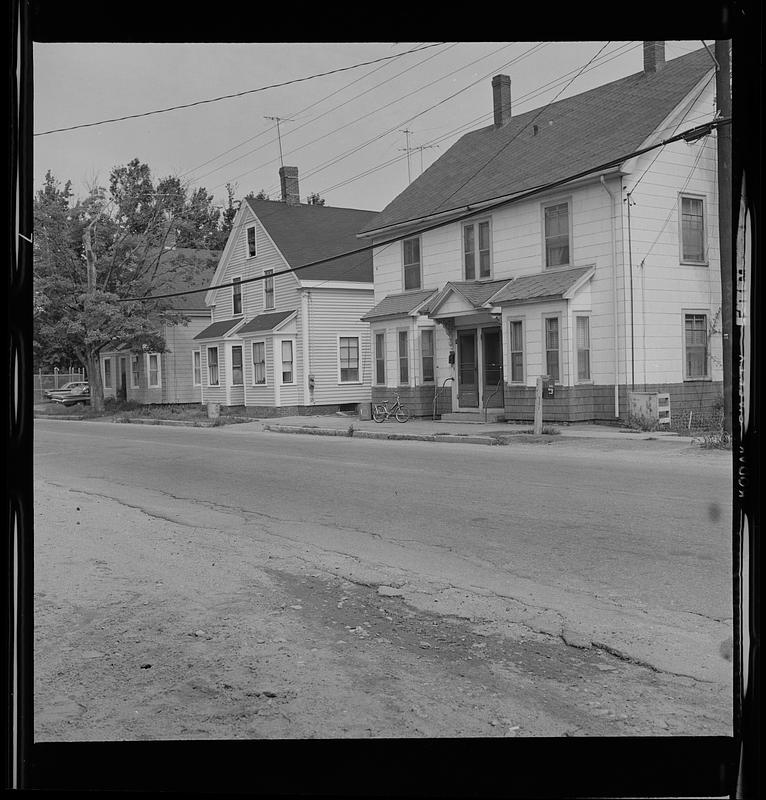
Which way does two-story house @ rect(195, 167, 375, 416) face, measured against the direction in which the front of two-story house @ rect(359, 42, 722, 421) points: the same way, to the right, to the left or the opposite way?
the same way

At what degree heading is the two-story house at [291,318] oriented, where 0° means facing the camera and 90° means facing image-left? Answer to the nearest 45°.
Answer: approximately 45°

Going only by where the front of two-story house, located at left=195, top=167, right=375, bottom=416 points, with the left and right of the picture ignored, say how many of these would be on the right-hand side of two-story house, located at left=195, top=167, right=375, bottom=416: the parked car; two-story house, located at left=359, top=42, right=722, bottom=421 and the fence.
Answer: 2

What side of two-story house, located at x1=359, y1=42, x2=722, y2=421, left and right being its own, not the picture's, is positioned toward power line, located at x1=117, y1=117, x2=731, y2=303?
front

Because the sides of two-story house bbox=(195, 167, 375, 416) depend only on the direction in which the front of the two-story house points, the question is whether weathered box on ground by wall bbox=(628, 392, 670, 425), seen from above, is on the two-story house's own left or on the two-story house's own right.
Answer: on the two-story house's own left

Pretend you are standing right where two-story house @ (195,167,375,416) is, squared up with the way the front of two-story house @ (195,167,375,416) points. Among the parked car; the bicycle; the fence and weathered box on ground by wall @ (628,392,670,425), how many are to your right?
2

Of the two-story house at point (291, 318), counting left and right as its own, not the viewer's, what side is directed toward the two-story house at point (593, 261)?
left

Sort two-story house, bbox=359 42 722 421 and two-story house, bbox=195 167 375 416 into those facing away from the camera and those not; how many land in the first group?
0

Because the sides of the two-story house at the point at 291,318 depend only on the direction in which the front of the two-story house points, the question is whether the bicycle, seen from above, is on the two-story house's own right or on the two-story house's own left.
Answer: on the two-story house's own left

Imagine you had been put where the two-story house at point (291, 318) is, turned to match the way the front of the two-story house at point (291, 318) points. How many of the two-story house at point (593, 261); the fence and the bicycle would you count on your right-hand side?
1

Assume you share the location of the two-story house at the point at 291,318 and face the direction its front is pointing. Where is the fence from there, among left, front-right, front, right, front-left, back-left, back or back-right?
right

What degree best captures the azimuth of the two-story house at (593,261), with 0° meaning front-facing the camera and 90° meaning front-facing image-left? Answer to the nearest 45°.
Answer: approximately 45°
